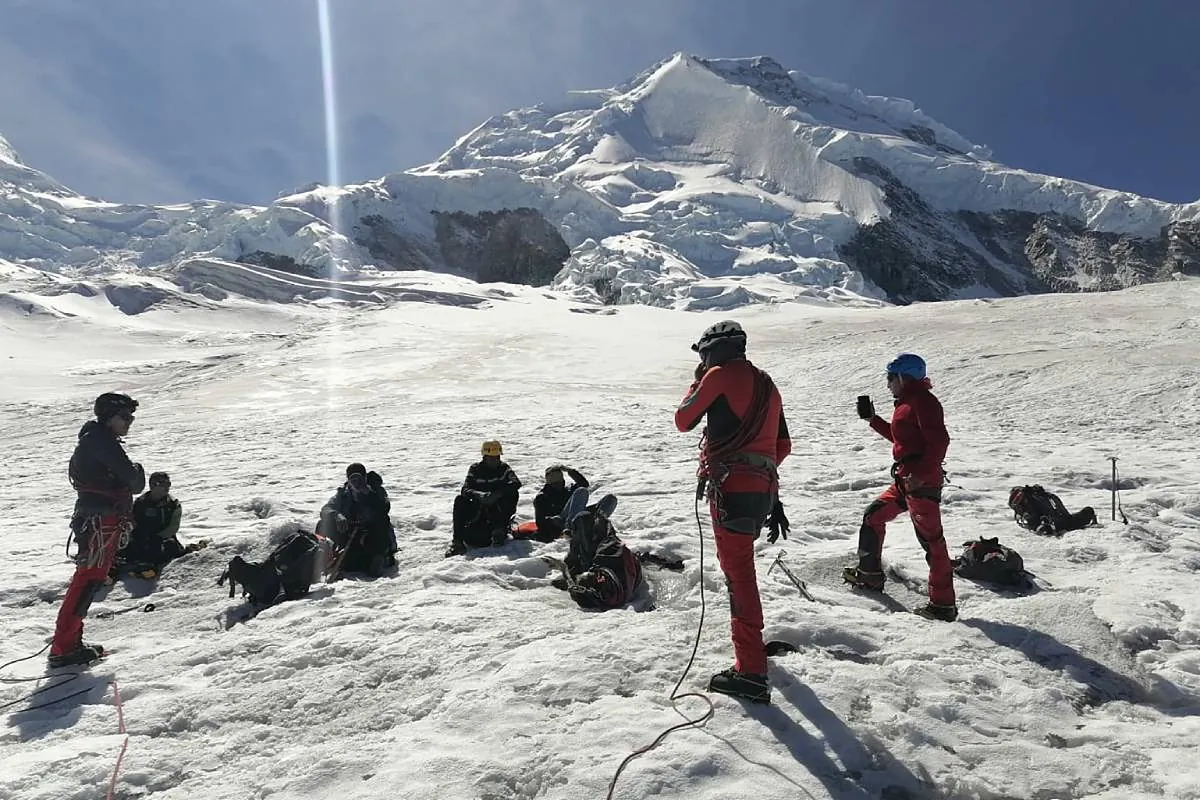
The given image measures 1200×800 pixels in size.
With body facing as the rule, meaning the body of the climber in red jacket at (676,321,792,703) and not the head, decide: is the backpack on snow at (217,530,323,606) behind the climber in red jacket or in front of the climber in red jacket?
in front

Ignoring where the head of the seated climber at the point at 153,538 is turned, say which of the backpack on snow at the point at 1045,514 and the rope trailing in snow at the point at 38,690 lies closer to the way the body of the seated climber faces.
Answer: the rope trailing in snow

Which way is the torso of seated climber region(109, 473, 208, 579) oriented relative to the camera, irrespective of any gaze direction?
toward the camera

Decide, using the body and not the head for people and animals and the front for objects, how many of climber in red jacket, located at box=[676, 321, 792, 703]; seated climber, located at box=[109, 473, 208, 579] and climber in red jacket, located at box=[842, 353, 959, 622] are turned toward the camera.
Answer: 1

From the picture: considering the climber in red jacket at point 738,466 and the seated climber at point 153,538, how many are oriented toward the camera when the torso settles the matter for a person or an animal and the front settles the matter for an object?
1

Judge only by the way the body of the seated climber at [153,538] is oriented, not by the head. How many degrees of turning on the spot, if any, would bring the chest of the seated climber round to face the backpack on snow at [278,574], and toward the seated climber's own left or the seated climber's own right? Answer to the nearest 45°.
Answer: approximately 45° to the seated climber's own left

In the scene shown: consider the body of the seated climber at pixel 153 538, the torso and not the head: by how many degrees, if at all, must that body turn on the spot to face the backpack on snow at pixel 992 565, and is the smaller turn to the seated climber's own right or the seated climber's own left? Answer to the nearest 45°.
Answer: approximately 45° to the seated climber's own left

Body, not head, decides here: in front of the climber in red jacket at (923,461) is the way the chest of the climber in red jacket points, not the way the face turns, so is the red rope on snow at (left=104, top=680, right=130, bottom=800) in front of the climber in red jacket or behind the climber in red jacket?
in front

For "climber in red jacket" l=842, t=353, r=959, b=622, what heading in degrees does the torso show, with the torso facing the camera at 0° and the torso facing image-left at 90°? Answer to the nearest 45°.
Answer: approximately 90°

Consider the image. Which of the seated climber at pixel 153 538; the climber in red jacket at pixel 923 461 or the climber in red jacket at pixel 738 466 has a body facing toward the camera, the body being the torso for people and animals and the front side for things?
the seated climber

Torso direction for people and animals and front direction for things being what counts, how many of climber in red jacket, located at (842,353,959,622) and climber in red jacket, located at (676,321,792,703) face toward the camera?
0

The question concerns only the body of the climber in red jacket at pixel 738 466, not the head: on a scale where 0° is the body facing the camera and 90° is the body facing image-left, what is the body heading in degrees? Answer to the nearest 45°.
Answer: approximately 135°

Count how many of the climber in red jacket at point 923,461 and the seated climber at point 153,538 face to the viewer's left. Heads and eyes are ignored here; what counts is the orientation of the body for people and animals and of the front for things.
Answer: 1

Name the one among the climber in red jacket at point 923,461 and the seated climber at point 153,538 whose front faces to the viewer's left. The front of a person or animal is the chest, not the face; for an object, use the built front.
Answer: the climber in red jacket

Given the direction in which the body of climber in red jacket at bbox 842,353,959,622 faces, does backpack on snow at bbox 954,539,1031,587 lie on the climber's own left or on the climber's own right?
on the climber's own right
